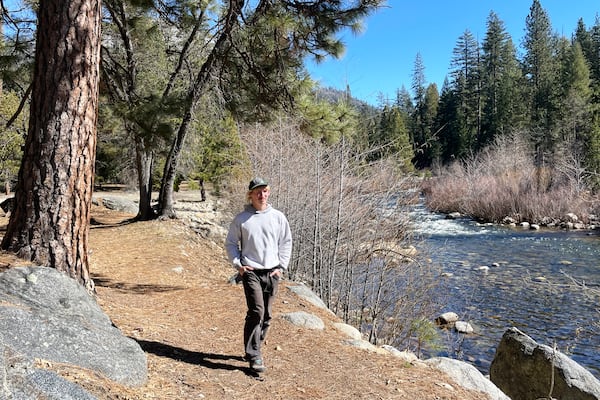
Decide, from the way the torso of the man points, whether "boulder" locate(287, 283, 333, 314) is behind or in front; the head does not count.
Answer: behind

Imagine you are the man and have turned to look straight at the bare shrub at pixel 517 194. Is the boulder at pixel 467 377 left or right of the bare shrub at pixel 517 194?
right

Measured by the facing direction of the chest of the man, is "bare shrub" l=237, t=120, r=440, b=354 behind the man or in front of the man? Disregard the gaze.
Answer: behind

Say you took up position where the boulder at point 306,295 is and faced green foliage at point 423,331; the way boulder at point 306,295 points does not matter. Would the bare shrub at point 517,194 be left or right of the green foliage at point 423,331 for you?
left

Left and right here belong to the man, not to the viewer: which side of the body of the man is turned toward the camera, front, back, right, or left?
front

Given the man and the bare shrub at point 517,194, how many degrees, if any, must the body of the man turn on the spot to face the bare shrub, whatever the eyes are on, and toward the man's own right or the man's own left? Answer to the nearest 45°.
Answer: approximately 135° to the man's own left

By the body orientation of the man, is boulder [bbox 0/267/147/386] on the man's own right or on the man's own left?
on the man's own right

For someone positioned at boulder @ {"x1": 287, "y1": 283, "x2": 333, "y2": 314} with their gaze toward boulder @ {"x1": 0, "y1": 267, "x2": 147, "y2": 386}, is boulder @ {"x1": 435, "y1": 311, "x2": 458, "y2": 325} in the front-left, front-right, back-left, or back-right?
back-left

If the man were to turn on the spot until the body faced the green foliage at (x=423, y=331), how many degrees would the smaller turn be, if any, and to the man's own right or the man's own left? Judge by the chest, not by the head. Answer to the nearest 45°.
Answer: approximately 135° to the man's own left

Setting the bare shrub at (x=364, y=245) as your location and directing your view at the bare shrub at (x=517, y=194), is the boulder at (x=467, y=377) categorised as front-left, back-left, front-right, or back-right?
back-right

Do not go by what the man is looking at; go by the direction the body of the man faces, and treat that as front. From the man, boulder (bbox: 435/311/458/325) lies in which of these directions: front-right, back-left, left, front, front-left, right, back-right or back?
back-left

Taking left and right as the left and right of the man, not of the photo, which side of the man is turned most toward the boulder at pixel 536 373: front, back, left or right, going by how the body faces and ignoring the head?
left
